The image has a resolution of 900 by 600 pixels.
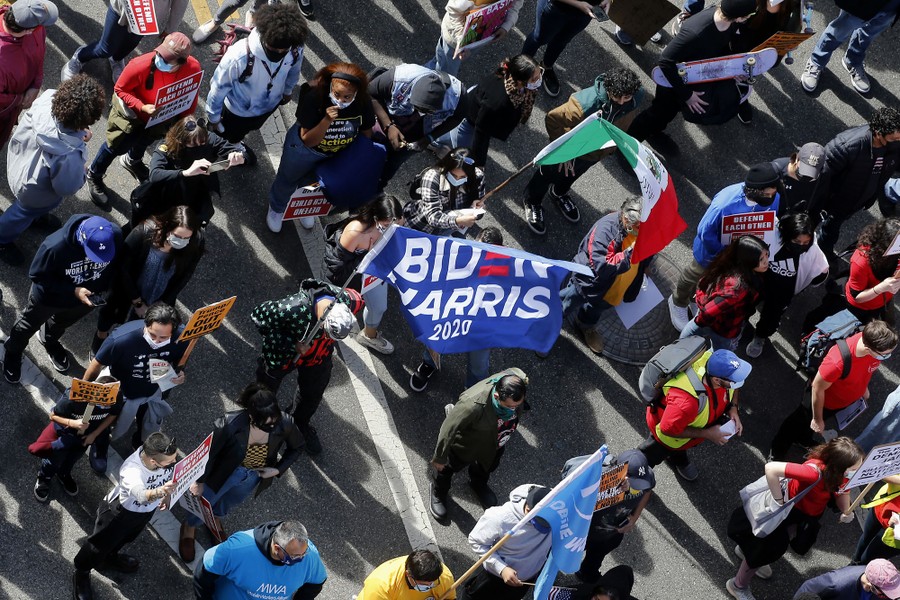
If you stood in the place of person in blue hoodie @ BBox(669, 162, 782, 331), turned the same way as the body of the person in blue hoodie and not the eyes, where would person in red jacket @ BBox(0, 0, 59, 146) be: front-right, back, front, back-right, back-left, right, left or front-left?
back-right

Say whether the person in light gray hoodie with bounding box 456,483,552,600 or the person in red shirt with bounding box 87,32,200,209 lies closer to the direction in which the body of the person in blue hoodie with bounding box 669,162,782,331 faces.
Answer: the person in light gray hoodie

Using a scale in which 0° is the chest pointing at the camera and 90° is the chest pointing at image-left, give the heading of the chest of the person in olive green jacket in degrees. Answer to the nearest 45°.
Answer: approximately 315°

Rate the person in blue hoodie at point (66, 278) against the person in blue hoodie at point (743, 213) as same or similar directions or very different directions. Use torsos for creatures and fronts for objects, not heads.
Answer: same or similar directions

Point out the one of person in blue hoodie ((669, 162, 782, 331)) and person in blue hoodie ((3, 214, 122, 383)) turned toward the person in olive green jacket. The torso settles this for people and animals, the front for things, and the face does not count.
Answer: person in blue hoodie ((3, 214, 122, 383))

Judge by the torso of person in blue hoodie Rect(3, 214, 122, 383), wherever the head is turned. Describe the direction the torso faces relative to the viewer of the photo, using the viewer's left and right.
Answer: facing the viewer and to the right of the viewer

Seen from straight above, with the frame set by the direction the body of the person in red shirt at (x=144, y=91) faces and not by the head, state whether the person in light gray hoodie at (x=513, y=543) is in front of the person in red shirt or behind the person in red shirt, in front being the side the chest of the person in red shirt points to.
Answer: in front

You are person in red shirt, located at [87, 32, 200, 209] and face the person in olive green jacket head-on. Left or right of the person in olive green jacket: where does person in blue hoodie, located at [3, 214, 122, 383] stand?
right

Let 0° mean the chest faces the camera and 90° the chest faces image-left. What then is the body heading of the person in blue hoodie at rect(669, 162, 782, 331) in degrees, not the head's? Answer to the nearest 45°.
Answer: approximately 315°

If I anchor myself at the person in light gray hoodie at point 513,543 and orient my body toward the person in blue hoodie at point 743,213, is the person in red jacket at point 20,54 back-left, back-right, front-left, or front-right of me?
front-left

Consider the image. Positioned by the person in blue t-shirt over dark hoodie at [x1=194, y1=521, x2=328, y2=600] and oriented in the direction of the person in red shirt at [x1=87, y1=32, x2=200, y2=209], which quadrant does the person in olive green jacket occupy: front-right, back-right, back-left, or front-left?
front-right
